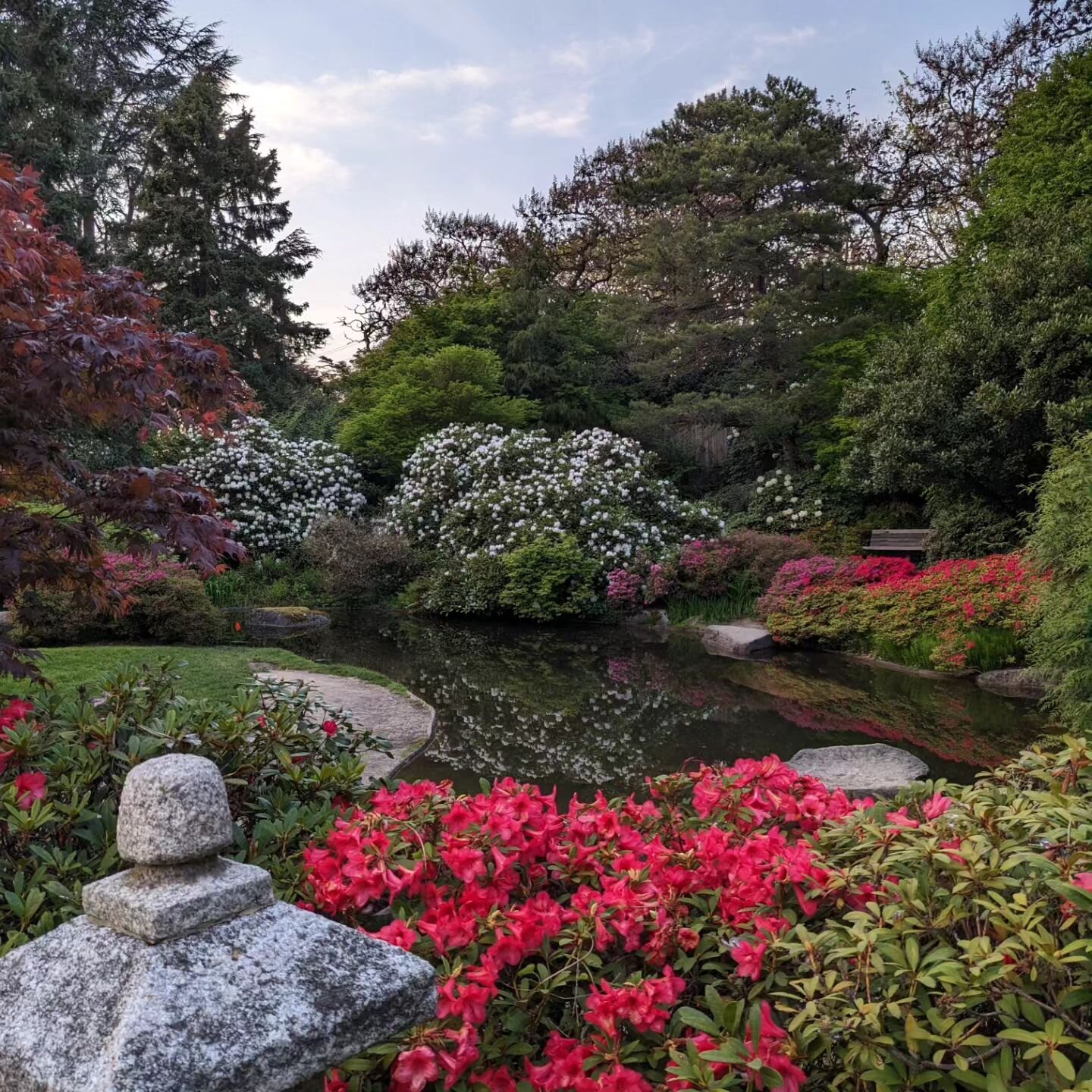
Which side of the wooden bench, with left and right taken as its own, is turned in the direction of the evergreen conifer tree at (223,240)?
right

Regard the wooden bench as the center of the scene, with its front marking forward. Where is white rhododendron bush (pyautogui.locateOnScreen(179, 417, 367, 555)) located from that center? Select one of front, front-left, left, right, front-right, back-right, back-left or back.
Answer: right

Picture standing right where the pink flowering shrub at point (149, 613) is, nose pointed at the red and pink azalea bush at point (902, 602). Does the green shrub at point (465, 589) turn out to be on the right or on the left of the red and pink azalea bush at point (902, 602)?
left

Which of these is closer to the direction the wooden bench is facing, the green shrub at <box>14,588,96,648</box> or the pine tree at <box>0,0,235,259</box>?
the green shrub

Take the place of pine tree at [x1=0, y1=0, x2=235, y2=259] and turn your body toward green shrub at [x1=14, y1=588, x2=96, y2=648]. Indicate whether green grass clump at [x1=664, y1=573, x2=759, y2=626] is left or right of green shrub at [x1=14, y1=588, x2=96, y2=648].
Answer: left

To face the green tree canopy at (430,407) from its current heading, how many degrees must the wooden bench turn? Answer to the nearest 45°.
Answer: approximately 90° to its right

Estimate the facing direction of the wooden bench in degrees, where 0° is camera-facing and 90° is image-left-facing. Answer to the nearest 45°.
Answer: approximately 0°

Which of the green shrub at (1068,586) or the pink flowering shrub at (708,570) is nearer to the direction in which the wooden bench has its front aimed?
the green shrub

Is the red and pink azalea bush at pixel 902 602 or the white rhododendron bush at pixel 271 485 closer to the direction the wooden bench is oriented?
the red and pink azalea bush

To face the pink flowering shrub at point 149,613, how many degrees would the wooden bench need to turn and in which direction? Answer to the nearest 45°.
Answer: approximately 45° to its right

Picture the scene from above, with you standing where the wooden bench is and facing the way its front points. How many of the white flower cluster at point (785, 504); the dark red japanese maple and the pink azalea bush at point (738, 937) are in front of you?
2

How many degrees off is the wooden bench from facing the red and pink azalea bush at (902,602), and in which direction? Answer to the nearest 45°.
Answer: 0° — it already faces it
